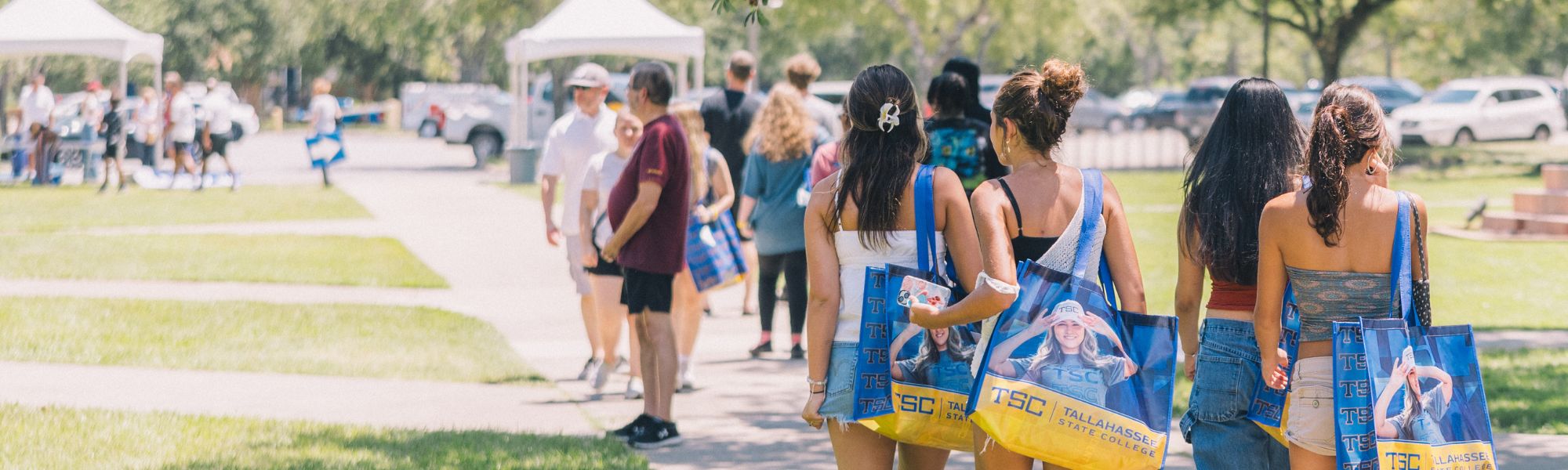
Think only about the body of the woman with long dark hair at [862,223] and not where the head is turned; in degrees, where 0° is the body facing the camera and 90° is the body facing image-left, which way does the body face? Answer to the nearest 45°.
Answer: approximately 180°

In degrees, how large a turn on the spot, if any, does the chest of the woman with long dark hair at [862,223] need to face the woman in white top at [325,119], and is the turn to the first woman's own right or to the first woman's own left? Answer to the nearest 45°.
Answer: approximately 45° to the first woman's own left

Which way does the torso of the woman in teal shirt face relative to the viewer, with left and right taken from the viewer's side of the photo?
facing away from the viewer

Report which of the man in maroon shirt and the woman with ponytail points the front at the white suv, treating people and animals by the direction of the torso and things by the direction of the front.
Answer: the woman with ponytail

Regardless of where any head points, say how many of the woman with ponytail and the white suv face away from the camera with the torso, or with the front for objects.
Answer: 1

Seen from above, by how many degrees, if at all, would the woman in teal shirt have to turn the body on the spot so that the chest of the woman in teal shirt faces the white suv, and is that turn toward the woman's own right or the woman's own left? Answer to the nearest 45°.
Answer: approximately 45° to the woman's own right

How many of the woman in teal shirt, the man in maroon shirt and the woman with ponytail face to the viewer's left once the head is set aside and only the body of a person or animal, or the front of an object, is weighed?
1

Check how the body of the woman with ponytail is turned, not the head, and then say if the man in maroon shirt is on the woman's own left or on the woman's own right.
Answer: on the woman's own left

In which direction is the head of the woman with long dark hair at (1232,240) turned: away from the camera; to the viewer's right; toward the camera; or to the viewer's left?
away from the camera

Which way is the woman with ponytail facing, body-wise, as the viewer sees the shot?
away from the camera
